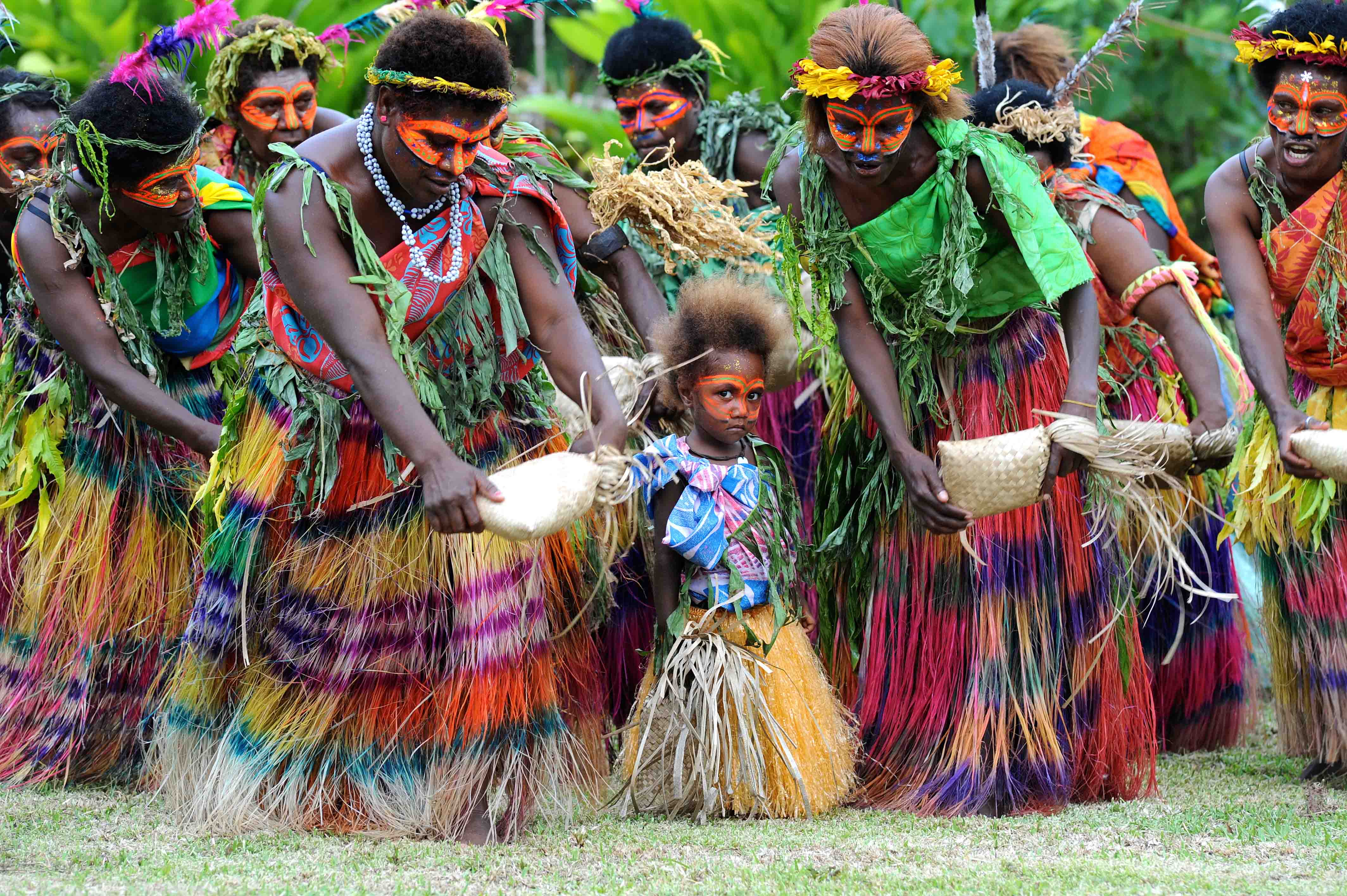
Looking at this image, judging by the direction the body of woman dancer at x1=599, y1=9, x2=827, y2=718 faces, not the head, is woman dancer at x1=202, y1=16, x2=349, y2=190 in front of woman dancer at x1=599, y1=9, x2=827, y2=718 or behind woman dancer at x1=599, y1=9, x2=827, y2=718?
in front

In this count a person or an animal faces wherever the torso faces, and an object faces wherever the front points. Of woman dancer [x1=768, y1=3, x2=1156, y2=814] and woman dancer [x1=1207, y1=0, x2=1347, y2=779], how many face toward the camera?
2

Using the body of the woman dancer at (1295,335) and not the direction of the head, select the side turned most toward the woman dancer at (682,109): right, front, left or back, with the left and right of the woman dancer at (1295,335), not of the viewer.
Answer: right

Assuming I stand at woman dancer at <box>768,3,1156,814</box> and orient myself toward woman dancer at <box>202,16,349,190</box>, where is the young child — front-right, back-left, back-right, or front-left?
front-left

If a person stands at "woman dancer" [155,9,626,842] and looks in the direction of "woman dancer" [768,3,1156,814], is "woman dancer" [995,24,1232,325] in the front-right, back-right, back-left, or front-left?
front-left

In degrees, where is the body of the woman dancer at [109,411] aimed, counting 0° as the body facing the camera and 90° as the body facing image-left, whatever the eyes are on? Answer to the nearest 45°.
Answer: approximately 315°

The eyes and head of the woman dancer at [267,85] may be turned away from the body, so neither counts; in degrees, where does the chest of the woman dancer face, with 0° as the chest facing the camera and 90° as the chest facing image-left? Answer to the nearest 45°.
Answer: approximately 315°

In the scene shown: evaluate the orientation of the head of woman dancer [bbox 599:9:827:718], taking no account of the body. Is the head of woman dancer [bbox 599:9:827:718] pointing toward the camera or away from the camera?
toward the camera

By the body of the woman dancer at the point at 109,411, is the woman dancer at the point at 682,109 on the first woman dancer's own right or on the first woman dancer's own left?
on the first woman dancer's own left

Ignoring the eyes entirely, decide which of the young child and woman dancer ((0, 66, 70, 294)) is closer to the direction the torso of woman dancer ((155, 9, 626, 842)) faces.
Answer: the young child

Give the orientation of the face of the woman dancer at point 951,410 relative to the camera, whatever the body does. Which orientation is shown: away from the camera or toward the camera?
toward the camera

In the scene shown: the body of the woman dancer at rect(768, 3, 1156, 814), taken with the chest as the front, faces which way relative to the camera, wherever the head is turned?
toward the camera
